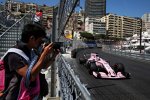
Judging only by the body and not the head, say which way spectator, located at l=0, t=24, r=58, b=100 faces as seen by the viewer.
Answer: to the viewer's right

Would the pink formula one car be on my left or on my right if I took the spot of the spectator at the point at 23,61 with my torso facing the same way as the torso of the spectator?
on my left

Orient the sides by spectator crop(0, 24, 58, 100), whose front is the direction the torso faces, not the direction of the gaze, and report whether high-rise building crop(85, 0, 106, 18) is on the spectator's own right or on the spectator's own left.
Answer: on the spectator's own left

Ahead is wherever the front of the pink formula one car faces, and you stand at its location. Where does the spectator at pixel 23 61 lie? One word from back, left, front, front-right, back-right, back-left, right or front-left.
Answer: front-right
